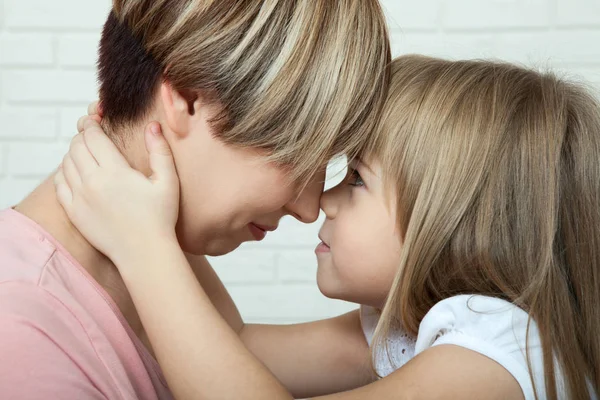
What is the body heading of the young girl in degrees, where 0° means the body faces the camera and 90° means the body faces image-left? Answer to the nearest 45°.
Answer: approximately 90°

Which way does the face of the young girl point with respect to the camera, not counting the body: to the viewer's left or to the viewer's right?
to the viewer's left
